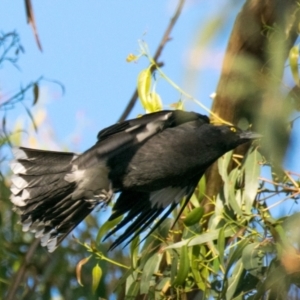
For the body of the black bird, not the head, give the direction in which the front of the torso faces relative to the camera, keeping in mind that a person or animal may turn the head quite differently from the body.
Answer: to the viewer's right
